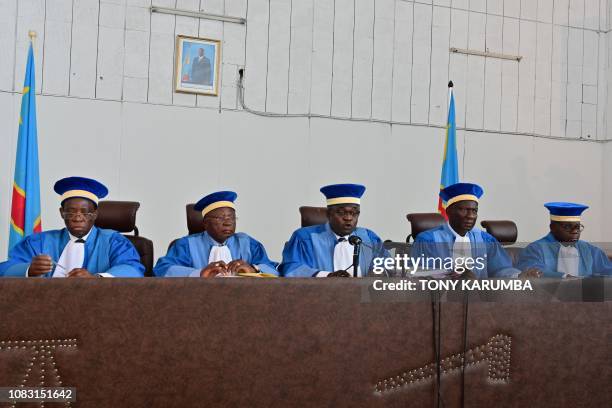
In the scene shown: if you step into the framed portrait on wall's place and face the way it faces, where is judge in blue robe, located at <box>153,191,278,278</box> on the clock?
The judge in blue robe is roughly at 12 o'clock from the framed portrait on wall.

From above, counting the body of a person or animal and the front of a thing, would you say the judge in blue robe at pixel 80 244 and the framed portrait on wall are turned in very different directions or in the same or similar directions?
same or similar directions

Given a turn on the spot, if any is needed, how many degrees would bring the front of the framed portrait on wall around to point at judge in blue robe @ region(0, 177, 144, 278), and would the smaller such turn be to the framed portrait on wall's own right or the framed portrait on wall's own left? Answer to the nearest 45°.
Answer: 0° — it already faces them

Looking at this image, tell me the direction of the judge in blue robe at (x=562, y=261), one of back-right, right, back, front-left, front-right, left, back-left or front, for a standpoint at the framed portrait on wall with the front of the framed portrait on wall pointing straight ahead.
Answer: front

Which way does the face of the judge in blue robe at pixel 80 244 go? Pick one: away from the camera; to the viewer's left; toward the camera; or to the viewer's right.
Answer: toward the camera

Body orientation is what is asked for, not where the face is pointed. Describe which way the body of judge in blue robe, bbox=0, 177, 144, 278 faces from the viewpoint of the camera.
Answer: toward the camera

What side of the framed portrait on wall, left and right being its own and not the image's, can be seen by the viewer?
front

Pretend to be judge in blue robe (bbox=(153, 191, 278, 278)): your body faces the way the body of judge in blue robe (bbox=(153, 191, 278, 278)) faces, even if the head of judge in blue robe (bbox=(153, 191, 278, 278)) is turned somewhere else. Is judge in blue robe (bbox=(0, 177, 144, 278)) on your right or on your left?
on your right

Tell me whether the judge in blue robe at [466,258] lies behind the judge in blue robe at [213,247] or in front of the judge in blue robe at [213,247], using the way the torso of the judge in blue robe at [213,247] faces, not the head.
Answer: in front

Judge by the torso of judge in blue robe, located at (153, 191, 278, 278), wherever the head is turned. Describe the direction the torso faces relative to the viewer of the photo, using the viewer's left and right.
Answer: facing the viewer

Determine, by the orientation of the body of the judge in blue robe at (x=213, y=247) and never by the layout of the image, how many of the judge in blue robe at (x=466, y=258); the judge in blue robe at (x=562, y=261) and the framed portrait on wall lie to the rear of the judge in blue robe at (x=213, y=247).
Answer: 1

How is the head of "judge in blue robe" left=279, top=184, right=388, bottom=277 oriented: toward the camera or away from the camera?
toward the camera

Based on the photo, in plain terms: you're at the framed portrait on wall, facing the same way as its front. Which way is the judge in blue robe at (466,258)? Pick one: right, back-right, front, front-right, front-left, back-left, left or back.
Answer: front

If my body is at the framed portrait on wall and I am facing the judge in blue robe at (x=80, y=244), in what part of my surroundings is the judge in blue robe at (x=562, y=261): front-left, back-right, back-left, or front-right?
front-left

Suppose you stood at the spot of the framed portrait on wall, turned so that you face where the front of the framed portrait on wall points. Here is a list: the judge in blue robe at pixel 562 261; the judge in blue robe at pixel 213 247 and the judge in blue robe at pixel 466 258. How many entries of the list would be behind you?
0

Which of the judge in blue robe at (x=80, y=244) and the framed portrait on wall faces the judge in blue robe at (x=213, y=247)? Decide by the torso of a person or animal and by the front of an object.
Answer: the framed portrait on wall

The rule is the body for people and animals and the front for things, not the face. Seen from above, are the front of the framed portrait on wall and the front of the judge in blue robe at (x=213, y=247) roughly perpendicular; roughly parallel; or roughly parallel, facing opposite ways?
roughly parallel

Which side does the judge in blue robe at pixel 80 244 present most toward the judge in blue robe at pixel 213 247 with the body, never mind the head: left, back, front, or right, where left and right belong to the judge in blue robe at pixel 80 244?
left
